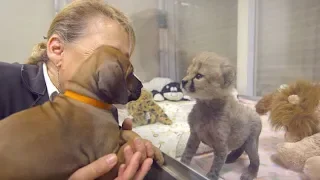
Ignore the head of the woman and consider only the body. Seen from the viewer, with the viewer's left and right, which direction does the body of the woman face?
facing the viewer and to the right of the viewer

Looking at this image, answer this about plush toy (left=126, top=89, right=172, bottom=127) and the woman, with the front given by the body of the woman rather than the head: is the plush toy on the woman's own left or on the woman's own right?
on the woman's own left

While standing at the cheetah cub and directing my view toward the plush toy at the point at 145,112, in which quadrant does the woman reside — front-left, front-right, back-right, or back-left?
front-left

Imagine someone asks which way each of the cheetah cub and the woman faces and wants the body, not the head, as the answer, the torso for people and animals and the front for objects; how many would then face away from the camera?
0

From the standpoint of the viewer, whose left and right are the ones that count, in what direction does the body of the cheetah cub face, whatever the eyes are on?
facing the viewer and to the left of the viewer
